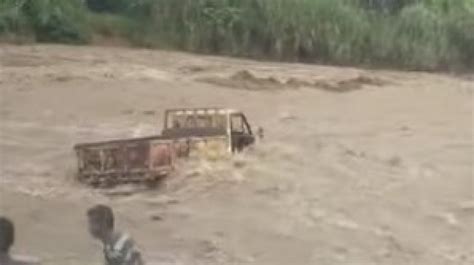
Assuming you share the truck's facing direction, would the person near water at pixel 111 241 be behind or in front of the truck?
behind

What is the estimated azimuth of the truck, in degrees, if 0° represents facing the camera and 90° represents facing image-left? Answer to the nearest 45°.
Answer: approximately 225°

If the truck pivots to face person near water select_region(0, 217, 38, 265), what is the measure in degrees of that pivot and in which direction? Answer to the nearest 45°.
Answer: approximately 135° to its right
